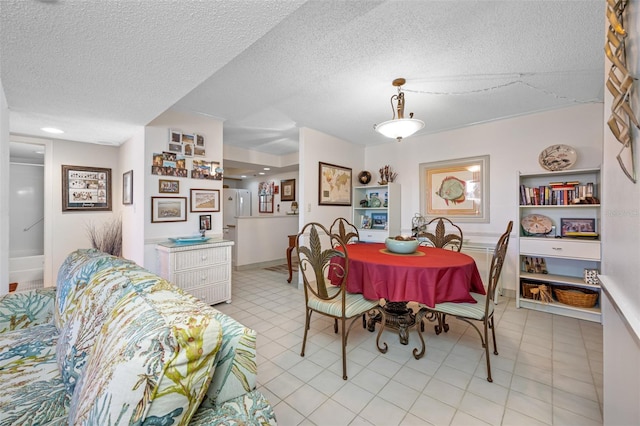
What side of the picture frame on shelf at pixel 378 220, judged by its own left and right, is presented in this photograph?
front

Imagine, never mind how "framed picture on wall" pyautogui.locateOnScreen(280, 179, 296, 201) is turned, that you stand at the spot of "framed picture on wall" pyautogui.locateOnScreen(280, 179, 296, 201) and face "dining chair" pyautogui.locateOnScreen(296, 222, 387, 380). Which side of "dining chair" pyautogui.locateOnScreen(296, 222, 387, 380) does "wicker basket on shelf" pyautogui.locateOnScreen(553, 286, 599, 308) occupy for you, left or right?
left

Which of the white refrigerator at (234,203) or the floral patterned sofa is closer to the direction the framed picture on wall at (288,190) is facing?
the floral patterned sofa

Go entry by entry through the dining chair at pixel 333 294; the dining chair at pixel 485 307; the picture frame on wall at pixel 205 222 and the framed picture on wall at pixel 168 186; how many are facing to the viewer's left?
1

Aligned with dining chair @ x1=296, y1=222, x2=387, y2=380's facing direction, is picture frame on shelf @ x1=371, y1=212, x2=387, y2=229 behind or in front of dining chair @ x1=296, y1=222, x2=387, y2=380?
in front

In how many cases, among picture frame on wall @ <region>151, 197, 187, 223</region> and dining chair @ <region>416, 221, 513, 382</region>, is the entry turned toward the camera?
1

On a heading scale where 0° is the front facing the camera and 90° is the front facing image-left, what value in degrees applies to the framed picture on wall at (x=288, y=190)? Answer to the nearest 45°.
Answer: approximately 0°

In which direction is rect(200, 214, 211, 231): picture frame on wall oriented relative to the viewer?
toward the camera

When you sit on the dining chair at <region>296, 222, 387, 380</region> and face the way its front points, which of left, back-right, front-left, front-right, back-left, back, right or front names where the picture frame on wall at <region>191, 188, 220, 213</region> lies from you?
left

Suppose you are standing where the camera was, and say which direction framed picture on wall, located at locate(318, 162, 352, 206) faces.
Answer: facing the viewer and to the right of the viewer

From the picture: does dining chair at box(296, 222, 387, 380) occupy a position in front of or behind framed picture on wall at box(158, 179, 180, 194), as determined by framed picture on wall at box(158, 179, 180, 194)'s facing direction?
in front

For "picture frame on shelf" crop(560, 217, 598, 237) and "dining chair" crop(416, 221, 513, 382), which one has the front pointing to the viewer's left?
the dining chair

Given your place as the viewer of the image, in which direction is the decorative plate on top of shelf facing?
facing the viewer

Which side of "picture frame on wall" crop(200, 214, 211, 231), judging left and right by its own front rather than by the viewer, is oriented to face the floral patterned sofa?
front

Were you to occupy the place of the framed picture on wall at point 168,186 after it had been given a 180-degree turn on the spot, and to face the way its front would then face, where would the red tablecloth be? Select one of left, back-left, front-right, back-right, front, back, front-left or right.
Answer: back-right

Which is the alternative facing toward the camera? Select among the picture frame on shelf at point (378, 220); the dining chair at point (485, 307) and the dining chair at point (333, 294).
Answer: the picture frame on shelf
